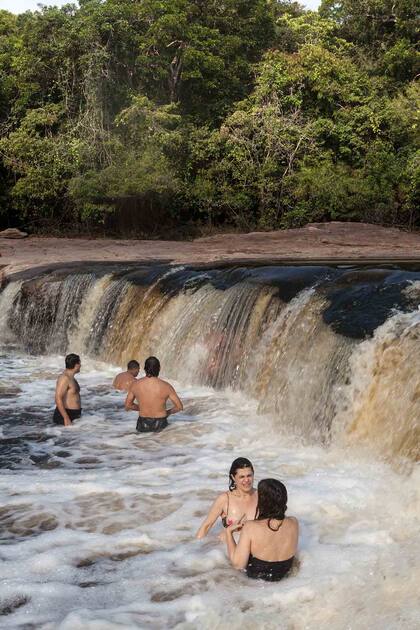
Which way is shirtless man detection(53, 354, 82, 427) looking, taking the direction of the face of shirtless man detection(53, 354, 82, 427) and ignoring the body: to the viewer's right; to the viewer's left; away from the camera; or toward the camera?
to the viewer's right

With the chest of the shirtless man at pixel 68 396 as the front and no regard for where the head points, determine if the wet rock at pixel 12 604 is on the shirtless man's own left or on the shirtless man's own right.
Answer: on the shirtless man's own right

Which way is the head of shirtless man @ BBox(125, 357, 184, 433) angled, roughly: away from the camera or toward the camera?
away from the camera

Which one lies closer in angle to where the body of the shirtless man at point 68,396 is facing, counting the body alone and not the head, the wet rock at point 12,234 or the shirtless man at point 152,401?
the shirtless man

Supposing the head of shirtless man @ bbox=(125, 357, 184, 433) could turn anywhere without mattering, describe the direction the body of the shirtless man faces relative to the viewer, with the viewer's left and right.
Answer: facing away from the viewer

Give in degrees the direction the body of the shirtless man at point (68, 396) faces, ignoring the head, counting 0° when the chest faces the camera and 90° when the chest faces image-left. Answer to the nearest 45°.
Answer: approximately 270°

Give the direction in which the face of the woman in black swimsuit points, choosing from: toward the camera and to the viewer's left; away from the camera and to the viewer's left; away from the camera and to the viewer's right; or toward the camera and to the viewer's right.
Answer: away from the camera and to the viewer's left
